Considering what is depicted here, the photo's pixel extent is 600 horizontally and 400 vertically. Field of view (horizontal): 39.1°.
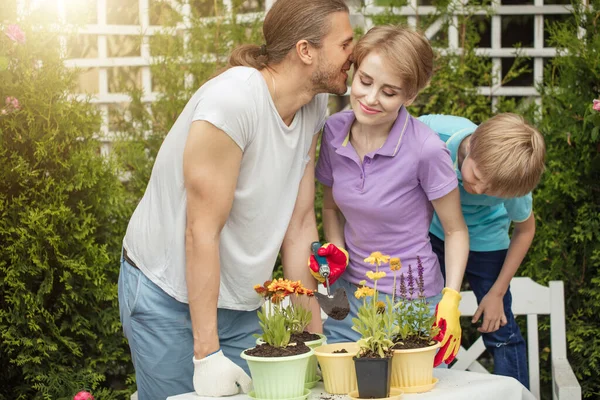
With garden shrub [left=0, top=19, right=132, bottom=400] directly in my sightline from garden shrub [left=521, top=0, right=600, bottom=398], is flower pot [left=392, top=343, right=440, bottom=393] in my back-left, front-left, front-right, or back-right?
front-left

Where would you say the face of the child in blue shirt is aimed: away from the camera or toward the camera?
toward the camera

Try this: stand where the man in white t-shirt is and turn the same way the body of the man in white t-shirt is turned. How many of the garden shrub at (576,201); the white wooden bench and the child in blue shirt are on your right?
0

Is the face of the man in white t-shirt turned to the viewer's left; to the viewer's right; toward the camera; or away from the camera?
to the viewer's right

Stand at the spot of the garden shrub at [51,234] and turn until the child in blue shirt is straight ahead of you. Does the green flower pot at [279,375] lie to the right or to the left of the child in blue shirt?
right

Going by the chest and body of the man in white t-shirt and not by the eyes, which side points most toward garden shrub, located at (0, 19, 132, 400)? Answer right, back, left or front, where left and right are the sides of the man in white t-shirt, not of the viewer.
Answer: back

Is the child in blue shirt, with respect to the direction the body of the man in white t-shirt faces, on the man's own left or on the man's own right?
on the man's own left

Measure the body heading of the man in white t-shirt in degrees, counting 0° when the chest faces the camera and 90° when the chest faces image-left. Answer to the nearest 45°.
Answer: approximately 315°
